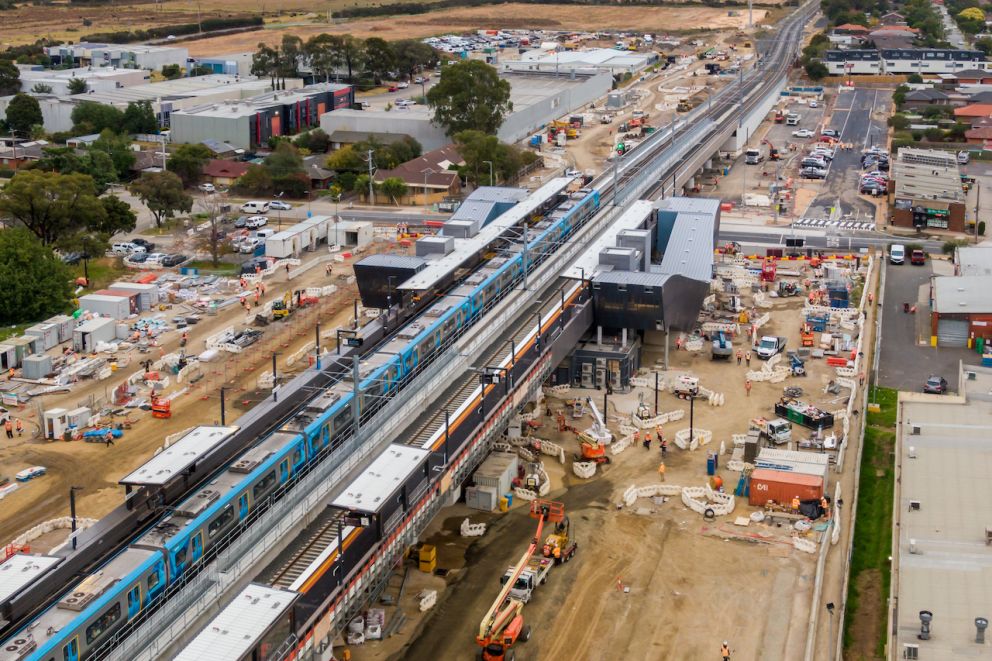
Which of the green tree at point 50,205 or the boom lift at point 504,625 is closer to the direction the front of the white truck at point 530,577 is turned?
the boom lift

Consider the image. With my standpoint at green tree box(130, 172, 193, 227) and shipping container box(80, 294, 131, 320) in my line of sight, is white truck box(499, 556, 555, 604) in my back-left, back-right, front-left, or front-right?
front-left

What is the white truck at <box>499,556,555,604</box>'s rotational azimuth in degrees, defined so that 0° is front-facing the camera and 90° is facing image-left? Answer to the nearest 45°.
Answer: approximately 45°

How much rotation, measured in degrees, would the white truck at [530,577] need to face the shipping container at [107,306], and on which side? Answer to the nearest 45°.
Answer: approximately 90° to its right

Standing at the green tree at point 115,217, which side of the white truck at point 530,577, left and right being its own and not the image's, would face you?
right

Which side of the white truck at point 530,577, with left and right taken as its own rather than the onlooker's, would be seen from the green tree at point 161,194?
right

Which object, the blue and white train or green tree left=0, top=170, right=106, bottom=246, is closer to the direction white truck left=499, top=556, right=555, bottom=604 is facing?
the blue and white train

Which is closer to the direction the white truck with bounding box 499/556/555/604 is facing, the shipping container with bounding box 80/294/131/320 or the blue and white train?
the blue and white train

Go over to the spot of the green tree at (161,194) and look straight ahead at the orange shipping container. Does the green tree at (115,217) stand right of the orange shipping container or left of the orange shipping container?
right

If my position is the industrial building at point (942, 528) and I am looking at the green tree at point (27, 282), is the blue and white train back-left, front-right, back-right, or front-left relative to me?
front-left

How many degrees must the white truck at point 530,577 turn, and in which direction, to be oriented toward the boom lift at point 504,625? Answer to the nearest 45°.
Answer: approximately 45° to its left
